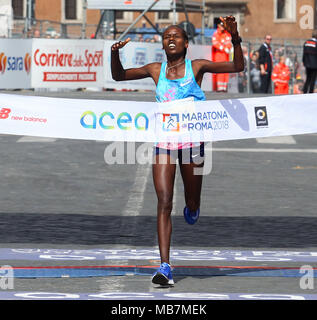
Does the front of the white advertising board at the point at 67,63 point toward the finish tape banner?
yes

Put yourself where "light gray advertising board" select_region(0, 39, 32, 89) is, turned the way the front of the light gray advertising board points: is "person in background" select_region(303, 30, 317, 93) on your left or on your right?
on your left

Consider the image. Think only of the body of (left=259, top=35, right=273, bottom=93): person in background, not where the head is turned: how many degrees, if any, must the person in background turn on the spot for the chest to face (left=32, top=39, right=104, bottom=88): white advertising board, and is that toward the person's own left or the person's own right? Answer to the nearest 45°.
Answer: approximately 135° to the person's own right

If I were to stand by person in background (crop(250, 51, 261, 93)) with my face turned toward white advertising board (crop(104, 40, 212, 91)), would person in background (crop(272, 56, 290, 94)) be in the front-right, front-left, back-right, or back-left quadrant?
back-left

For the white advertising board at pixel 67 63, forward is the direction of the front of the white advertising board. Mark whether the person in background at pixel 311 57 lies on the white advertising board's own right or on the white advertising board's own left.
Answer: on the white advertising board's own left
